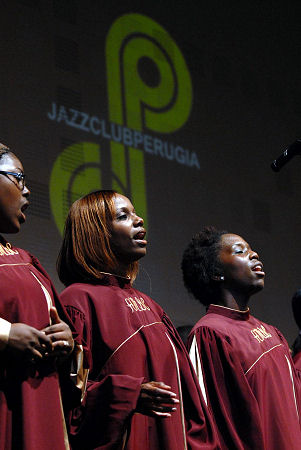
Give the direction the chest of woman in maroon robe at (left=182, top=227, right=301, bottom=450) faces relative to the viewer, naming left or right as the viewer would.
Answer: facing the viewer and to the right of the viewer

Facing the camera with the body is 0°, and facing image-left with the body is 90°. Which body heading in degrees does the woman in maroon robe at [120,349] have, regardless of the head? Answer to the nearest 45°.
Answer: approximately 315°

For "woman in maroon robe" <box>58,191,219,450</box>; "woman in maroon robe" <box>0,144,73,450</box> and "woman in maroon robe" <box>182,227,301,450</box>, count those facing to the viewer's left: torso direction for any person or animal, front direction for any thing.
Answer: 0

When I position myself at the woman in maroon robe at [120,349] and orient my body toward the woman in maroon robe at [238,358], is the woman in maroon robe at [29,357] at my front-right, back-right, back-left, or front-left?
back-right

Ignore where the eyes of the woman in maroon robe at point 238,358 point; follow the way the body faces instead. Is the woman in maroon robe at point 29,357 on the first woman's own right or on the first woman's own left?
on the first woman's own right

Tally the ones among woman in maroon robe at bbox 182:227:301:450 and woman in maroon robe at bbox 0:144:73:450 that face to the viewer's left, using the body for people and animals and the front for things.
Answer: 0

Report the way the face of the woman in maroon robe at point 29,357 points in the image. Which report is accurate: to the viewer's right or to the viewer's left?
to the viewer's right

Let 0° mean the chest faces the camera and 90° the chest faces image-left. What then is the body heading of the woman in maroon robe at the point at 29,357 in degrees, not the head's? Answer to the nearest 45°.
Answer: approximately 315°

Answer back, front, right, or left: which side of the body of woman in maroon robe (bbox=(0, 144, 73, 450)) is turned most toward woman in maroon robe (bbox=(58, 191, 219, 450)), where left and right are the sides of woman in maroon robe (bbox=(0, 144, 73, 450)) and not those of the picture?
left
